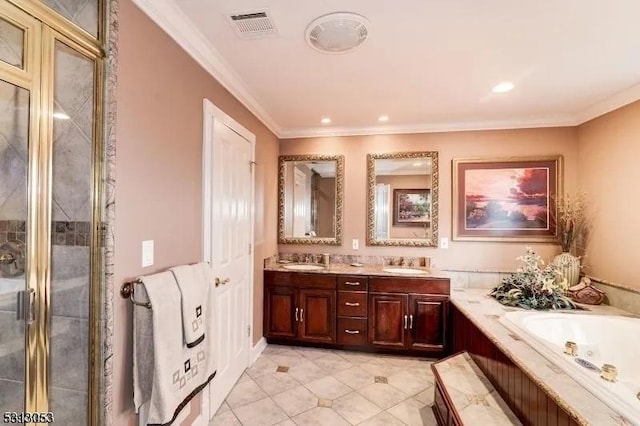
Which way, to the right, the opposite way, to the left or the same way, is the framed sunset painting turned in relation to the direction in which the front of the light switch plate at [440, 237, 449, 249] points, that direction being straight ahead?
the same way

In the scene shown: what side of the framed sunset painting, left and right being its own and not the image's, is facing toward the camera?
front

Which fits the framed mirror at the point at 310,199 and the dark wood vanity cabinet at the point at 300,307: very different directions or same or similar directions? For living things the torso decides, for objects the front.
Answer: same or similar directions

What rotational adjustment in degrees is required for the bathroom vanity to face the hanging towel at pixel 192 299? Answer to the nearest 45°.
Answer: approximately 45° to its right

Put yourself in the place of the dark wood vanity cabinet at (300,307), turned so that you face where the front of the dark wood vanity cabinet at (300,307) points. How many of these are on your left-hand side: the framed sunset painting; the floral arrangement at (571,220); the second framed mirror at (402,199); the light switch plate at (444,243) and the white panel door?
4

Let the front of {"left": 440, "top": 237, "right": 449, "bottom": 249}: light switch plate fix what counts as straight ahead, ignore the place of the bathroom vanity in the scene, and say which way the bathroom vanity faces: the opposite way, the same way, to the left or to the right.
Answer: the same way

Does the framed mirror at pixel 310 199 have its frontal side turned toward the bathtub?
no

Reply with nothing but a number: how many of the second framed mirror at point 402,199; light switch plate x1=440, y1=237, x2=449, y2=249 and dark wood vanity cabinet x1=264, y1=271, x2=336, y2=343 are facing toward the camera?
3

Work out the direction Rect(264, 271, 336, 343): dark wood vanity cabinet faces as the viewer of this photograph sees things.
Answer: facing the viewer

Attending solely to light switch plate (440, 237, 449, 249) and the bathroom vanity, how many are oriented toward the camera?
2

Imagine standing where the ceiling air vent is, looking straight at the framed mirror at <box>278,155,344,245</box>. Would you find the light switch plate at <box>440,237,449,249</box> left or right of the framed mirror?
right

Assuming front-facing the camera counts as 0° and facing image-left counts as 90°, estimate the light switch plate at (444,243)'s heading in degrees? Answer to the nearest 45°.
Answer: approximately 0°

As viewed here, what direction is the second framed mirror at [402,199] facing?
toward the camera

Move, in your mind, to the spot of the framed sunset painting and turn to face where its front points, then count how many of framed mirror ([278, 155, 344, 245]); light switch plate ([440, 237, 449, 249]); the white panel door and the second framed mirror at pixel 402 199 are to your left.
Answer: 0

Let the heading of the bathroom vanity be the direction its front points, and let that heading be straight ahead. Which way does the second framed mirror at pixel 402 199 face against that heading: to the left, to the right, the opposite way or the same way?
the same way

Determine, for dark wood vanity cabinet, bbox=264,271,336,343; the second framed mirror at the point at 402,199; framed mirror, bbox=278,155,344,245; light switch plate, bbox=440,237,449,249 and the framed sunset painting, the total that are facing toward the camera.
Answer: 5
